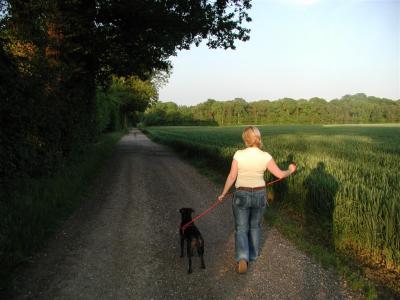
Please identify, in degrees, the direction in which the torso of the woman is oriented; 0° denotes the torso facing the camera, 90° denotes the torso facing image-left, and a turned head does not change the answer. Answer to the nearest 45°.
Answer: approximately 180°

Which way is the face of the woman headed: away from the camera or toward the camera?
away from the camera
